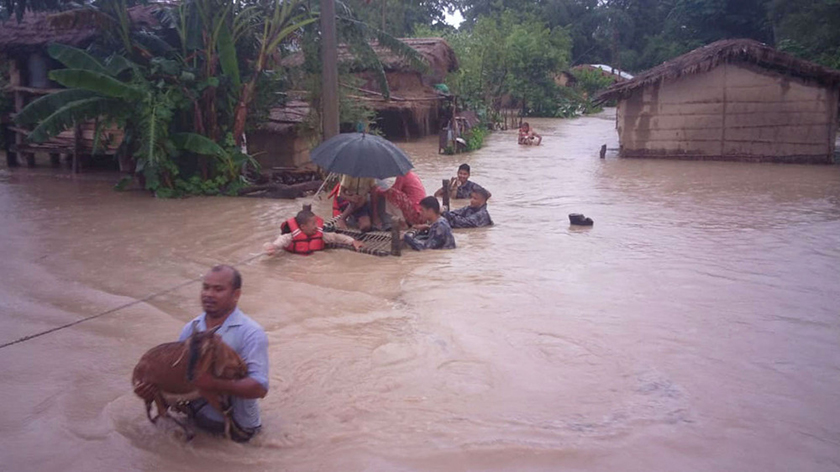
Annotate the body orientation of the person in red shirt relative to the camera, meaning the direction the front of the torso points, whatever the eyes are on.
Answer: to the viewer's left

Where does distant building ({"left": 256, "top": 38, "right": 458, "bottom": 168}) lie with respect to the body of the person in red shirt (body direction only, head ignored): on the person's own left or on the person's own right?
on the person's own right

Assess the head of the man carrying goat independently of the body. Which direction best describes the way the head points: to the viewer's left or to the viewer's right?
to the viewer's left

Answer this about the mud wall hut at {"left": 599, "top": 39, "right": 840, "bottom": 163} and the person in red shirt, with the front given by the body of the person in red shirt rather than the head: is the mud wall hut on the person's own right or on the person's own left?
on the person's own right

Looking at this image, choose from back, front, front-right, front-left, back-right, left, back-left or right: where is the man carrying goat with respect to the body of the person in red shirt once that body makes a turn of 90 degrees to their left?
front

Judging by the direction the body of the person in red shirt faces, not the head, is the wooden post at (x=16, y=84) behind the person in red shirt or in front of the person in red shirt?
in front

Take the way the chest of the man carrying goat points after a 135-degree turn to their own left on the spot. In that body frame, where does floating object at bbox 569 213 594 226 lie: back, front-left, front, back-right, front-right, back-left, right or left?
front-left

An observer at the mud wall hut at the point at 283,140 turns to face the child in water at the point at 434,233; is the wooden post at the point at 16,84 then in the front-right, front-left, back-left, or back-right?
back-right

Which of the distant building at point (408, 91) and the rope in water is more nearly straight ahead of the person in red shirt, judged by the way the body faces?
the rope in water

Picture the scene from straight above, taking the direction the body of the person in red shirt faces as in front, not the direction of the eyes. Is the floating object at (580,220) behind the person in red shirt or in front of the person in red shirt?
behind

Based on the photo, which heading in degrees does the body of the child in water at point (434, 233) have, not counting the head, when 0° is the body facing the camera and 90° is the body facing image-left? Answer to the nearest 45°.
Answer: approximately 90°
